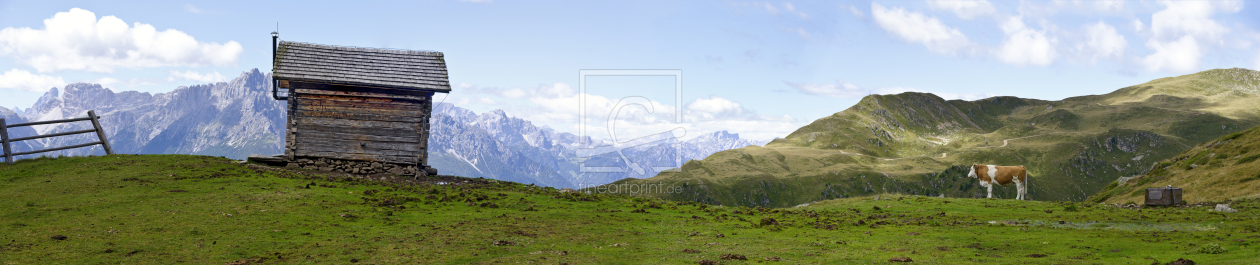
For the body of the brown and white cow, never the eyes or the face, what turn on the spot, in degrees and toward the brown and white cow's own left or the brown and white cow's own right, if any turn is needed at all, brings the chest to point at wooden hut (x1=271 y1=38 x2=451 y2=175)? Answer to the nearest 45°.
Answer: approximately 45° to the brown and white cow's own left

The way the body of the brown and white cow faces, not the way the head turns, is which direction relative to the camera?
to the viewer's left
